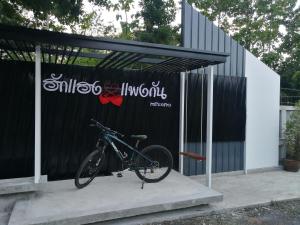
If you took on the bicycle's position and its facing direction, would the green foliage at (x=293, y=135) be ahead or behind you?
behind

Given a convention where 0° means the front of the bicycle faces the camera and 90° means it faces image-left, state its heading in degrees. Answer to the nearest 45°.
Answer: approximately 90°

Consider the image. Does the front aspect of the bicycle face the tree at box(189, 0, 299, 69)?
no

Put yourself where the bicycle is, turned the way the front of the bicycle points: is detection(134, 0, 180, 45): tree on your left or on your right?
on your right

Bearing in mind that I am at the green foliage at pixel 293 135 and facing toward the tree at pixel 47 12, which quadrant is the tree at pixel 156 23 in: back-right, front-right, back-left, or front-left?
front-right
